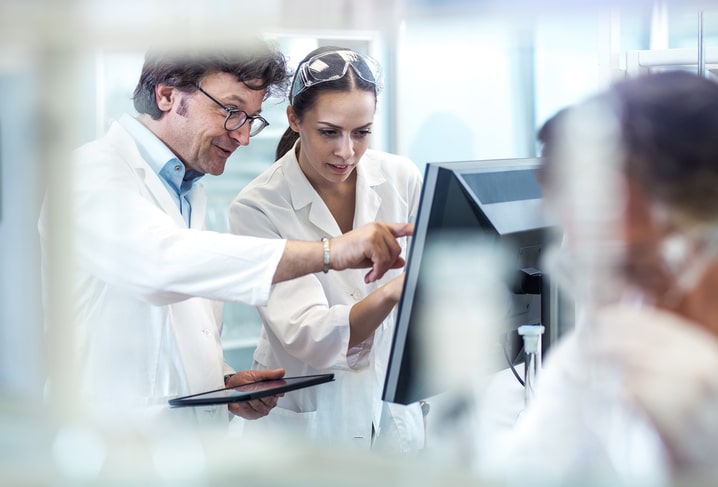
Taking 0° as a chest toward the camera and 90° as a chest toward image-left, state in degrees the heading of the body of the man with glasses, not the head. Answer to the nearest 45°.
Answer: approximately 315°

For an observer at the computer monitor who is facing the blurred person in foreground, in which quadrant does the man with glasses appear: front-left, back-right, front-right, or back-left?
back-right

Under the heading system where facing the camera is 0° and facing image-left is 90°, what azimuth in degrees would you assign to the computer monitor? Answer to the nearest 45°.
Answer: approximately 135°

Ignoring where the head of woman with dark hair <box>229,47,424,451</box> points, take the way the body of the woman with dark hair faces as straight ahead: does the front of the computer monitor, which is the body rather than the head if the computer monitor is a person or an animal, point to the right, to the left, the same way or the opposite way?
the opposite way

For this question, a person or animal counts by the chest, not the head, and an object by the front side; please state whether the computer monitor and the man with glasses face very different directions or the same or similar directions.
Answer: very different directions
